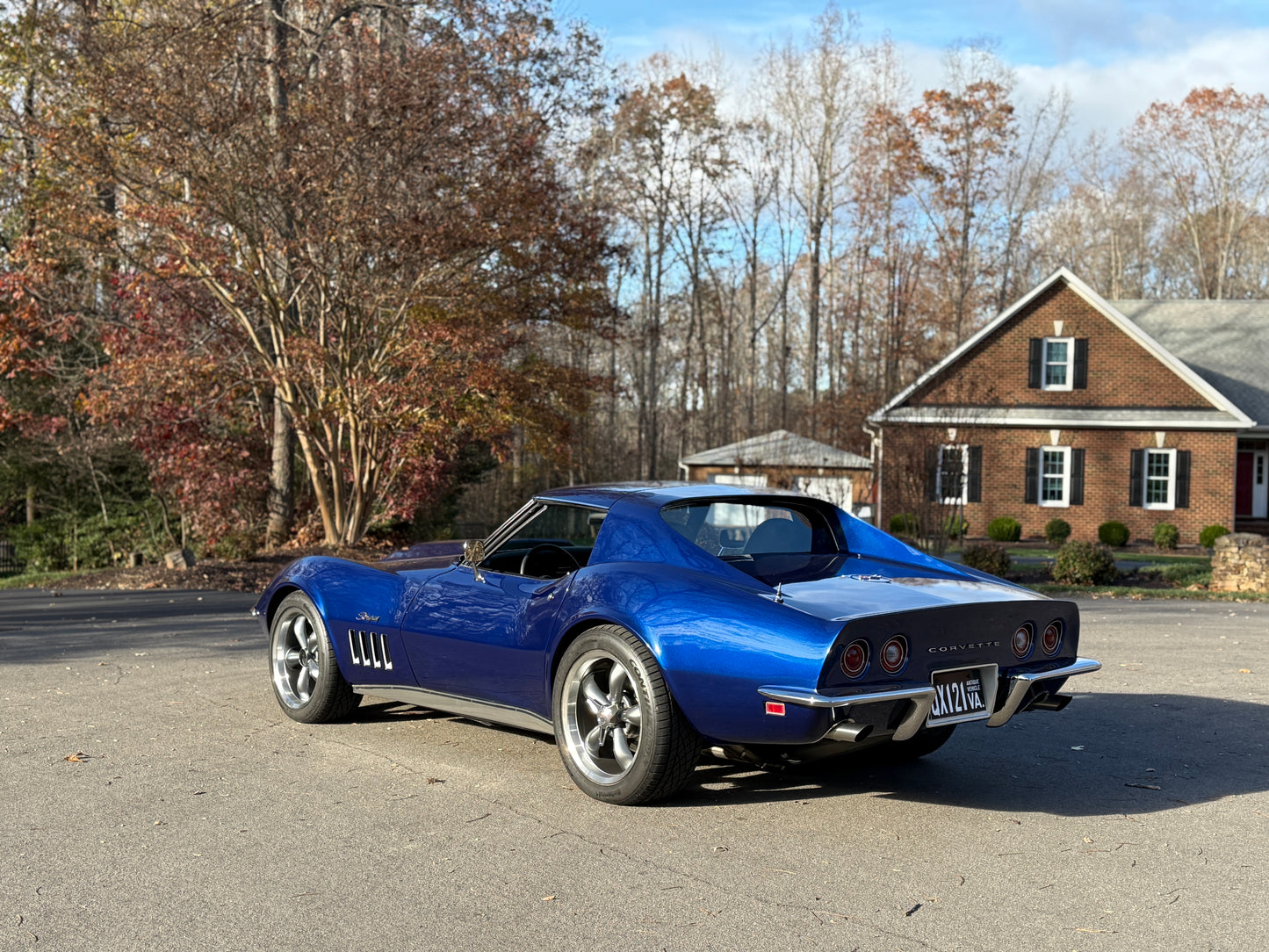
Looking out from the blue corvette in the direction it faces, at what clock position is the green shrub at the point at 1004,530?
The green shrub is roughly at 2 o'clock from the blue corvette.

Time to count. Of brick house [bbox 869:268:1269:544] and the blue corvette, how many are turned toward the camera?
1

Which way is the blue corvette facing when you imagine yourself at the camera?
facing away from the viewer and to the left of the viewer

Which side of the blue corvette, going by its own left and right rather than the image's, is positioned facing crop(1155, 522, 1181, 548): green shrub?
right

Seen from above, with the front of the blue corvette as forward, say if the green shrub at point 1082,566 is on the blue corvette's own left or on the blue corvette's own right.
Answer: on the blue corvette's own right

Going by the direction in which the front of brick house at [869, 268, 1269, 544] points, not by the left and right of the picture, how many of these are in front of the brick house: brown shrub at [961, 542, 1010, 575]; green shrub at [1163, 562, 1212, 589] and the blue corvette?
3

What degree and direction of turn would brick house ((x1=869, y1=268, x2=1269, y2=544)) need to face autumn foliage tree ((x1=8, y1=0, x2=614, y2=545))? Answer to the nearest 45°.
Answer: approximately 45° to its right

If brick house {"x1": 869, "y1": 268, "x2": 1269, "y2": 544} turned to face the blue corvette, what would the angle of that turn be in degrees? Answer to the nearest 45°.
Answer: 0° — it already faces it

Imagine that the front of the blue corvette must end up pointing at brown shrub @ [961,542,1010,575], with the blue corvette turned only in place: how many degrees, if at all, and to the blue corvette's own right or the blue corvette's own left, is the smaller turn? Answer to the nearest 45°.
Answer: approximately 45° to the blue corvette's own right

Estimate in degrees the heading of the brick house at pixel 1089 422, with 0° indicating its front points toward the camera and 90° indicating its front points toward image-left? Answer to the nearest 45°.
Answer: approximately 0°
